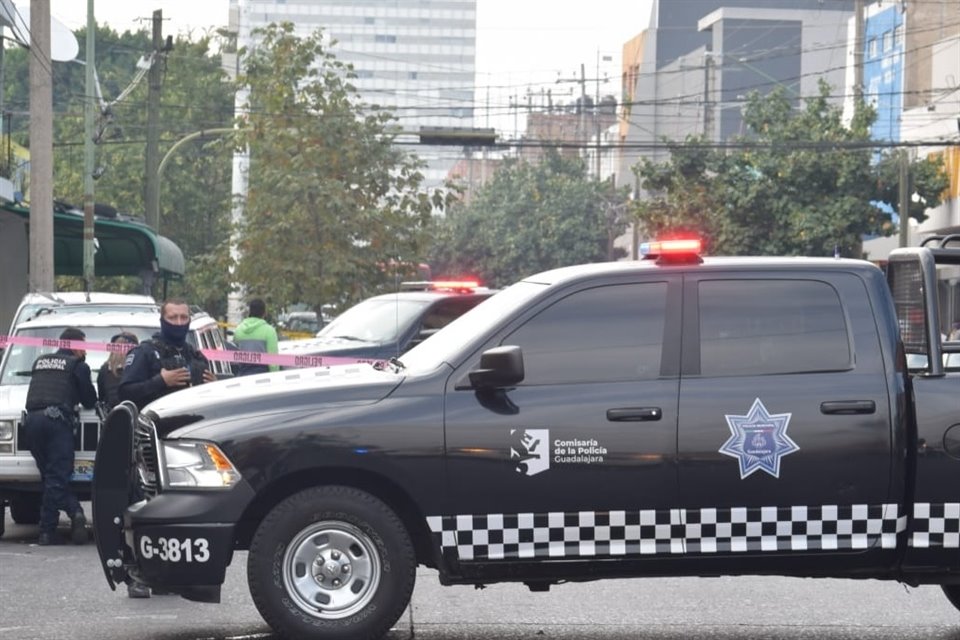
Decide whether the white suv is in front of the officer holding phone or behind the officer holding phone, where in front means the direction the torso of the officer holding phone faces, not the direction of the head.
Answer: behind

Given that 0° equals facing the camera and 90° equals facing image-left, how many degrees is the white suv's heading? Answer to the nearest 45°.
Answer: approximately 45°

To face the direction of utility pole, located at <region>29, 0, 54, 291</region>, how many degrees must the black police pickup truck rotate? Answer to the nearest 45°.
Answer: approximately 45° to its right

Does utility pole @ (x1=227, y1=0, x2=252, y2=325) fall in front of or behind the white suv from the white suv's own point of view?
behind

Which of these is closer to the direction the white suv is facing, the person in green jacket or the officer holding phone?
the officer holding phone

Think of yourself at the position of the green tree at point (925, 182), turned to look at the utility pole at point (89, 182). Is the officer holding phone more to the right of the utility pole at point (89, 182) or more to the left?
left

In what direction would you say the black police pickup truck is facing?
to the viewer's left

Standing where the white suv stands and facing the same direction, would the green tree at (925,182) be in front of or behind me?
behind

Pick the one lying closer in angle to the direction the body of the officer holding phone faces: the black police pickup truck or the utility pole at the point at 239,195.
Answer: the black police pickup truck

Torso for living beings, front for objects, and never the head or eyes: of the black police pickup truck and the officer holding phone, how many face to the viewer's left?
1

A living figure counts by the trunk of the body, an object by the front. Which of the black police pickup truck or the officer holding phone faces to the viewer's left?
the black police pickup truck

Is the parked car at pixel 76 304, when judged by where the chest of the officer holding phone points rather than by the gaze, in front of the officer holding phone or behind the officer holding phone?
behind
